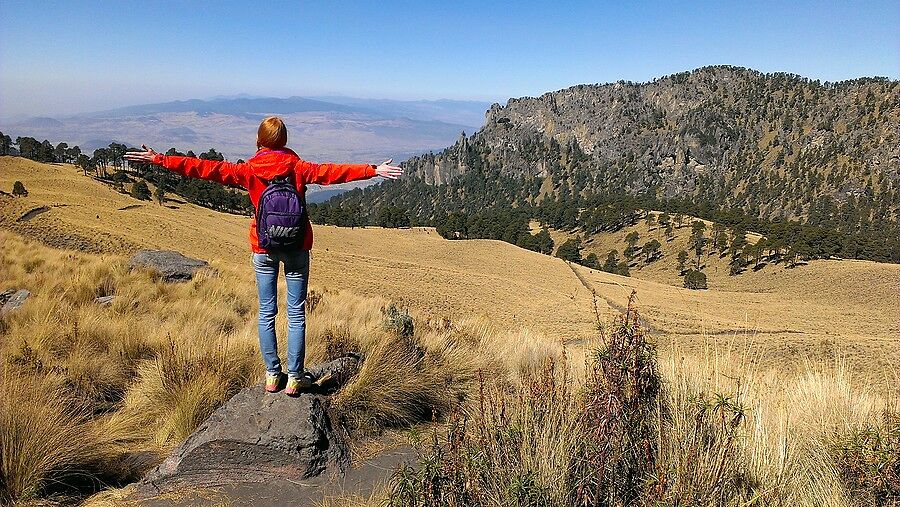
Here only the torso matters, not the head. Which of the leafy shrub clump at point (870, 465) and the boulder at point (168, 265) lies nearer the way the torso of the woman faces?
the boulder

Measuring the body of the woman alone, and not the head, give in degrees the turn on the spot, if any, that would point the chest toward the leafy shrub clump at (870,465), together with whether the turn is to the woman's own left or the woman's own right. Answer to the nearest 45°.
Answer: approximately 135° to the woman's own right

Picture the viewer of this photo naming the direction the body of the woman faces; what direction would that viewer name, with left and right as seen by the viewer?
facing away from the viewer

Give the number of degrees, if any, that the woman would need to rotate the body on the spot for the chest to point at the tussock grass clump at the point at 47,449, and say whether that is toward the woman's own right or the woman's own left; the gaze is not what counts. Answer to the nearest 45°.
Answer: approximately 135° to the woman's own left

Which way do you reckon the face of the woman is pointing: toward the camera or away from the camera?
away from the camera
